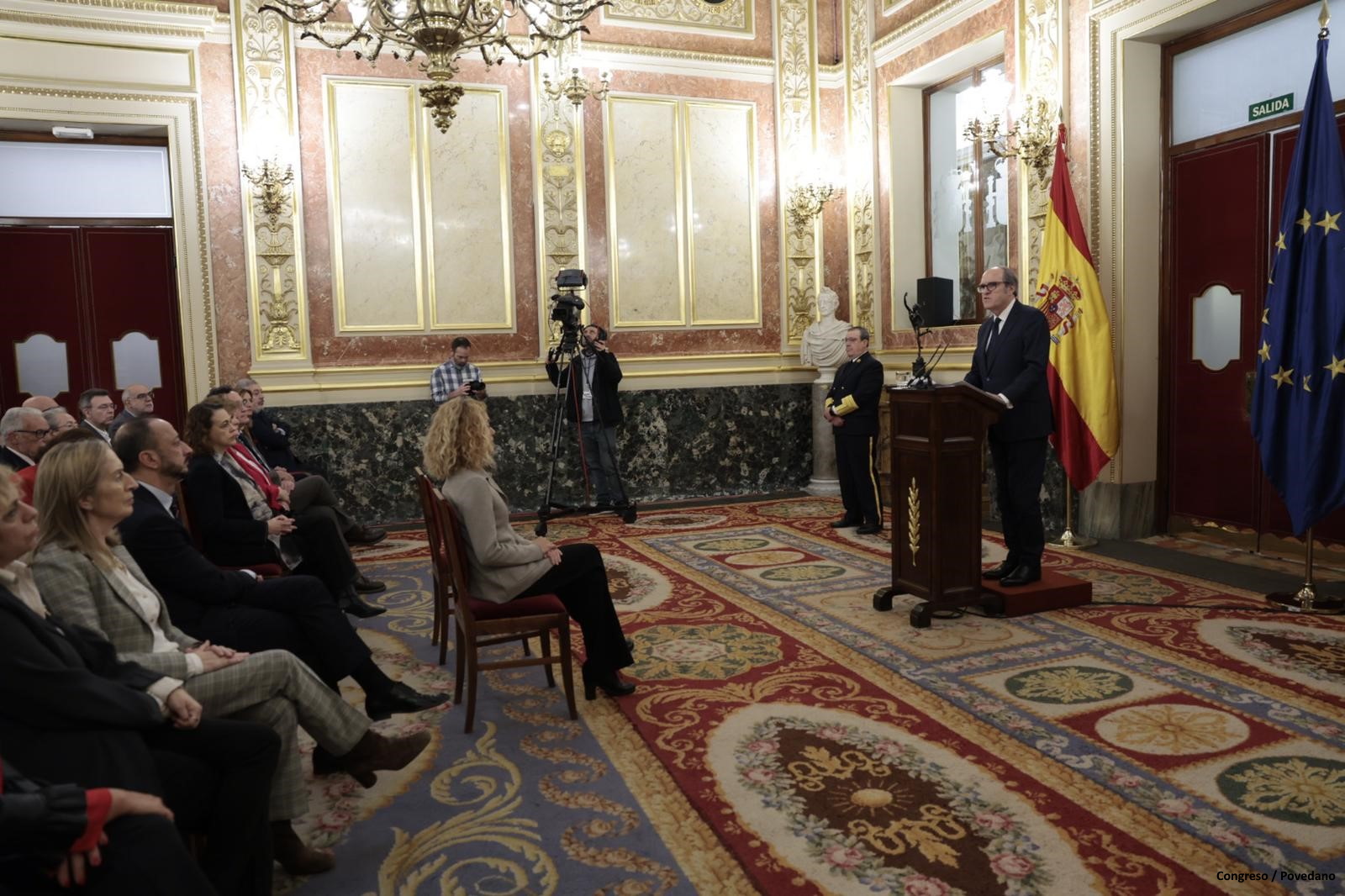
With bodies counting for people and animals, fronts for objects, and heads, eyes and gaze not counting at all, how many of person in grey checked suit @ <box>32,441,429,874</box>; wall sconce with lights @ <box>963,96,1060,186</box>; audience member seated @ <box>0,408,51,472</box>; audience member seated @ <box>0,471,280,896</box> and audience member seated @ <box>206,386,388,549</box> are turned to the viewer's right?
4

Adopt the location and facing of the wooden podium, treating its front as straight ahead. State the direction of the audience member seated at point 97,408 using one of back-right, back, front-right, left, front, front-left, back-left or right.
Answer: front-right

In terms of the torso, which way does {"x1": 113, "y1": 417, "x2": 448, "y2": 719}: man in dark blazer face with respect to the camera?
to the viewer's right

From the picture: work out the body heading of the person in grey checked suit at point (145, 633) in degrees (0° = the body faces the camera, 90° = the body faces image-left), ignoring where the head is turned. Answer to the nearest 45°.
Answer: approximately 270°

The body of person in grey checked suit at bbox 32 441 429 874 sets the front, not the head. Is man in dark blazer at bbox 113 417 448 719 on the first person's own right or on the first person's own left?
on the first person's own left

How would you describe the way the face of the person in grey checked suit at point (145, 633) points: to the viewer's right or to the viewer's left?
to the viewer's right

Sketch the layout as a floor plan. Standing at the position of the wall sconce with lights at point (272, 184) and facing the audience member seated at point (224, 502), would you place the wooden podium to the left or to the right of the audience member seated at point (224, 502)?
left

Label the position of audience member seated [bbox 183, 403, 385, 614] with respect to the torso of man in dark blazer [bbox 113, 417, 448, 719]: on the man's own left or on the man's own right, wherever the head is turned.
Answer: on the man's own left

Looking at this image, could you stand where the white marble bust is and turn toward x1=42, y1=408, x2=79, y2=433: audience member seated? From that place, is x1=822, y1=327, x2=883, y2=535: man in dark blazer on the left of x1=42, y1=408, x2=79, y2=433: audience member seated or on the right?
left

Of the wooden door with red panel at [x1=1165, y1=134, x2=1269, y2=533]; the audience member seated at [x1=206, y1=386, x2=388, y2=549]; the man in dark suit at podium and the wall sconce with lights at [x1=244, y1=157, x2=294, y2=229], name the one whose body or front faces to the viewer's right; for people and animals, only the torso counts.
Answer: the audience member seated

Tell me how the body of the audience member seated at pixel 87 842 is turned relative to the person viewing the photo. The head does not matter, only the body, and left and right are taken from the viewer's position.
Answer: facing to the right of the viewer

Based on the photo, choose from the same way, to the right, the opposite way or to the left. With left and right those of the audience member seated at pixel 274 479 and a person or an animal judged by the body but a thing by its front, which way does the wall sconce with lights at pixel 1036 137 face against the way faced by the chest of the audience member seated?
the opposite way
